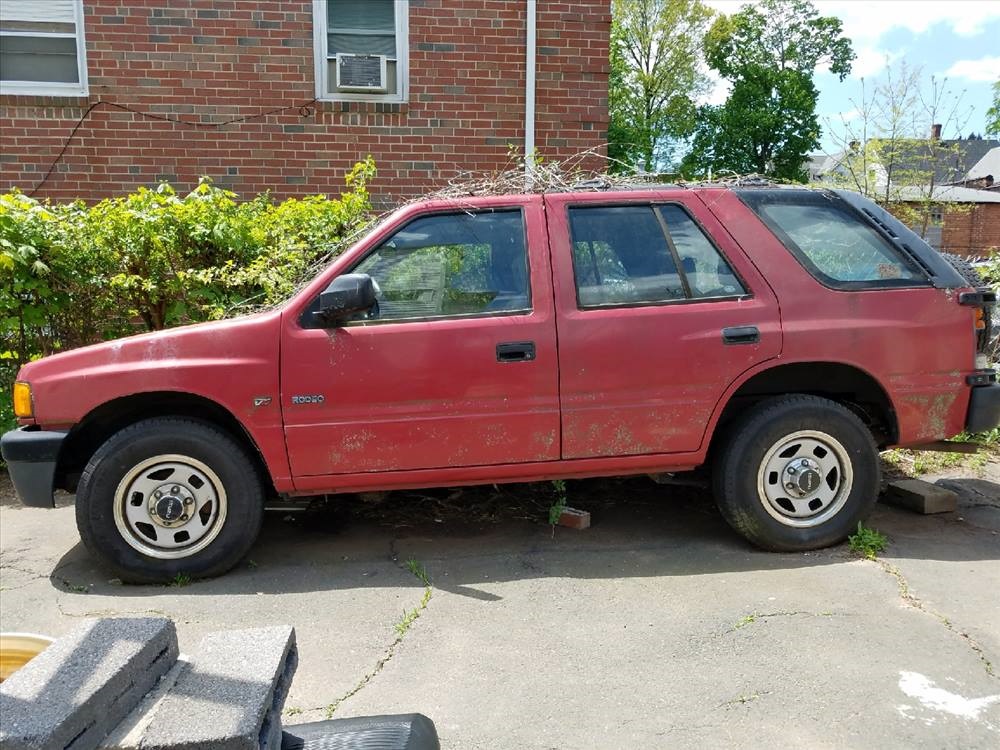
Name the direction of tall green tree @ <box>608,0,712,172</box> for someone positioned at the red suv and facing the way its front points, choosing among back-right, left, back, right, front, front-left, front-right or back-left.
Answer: right

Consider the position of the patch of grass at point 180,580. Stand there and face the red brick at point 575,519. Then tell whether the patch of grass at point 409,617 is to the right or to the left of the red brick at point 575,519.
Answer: right

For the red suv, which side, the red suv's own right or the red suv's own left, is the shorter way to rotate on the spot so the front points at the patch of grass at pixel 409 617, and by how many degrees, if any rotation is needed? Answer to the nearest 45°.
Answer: approximately 45° to the red suv's own left

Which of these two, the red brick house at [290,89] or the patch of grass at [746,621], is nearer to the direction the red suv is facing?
the red brick house

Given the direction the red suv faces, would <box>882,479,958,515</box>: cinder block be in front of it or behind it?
behind

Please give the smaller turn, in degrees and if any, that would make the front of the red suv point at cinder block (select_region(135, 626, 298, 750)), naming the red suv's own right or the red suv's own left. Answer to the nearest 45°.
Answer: approximately 90° to the red suv's own left

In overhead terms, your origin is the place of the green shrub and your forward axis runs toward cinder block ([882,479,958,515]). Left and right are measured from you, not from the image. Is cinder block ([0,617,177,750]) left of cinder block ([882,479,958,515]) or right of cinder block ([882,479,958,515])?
right

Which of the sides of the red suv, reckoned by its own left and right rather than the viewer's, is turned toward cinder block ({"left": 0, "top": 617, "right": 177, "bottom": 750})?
left

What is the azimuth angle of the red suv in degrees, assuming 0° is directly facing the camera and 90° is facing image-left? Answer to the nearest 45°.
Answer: approximately 90°

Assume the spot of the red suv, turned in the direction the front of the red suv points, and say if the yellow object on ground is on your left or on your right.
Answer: on your left

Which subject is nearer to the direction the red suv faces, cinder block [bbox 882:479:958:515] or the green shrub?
the green shrub

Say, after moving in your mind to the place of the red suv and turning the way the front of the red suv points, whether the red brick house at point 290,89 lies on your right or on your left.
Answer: on your right

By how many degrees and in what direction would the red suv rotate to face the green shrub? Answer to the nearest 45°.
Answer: approximately 45° to its right
